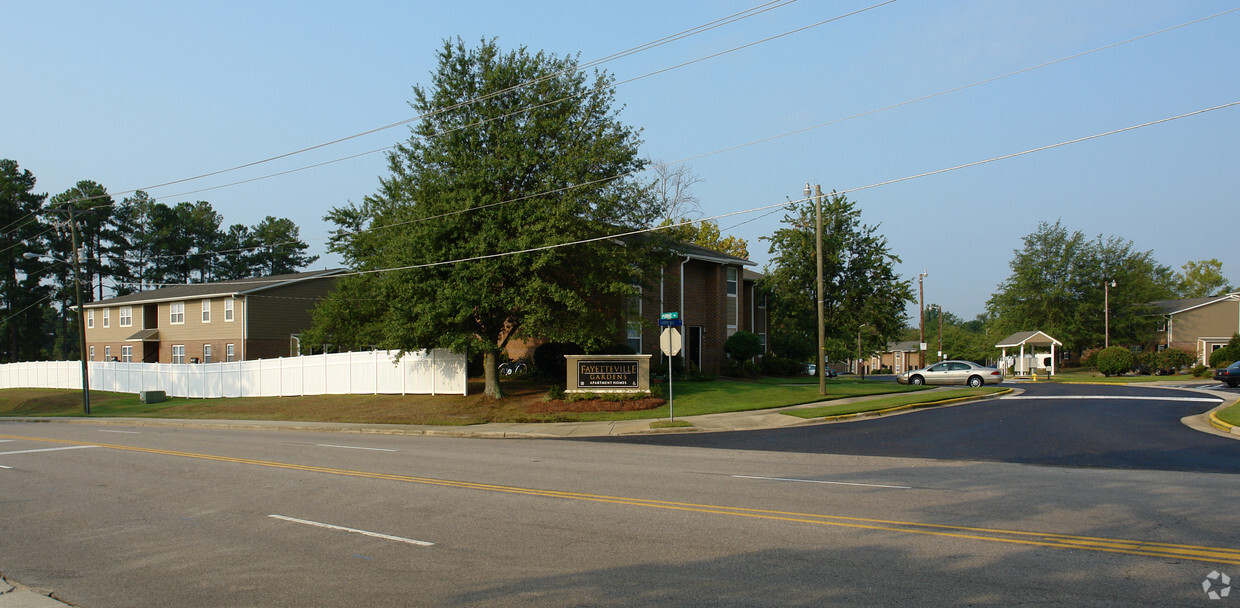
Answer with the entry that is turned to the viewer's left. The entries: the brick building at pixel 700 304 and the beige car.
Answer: the beige car

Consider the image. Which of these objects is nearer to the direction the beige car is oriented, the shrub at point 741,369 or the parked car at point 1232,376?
the shrub

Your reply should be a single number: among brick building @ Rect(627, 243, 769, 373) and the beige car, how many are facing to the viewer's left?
1

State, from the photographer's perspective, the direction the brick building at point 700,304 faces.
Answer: facing the viewer and to the right of the viewer

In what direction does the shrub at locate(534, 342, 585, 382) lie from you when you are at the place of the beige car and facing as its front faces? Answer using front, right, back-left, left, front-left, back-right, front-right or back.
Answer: front-left

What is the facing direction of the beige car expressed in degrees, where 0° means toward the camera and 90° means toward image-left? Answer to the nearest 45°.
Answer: approximately 90°

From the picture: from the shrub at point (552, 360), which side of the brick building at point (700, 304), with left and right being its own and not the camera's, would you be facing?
right

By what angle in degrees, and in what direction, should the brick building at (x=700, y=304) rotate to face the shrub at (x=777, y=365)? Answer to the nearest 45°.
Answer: approximately 90° to its left

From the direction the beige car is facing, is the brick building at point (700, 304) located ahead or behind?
ahead
